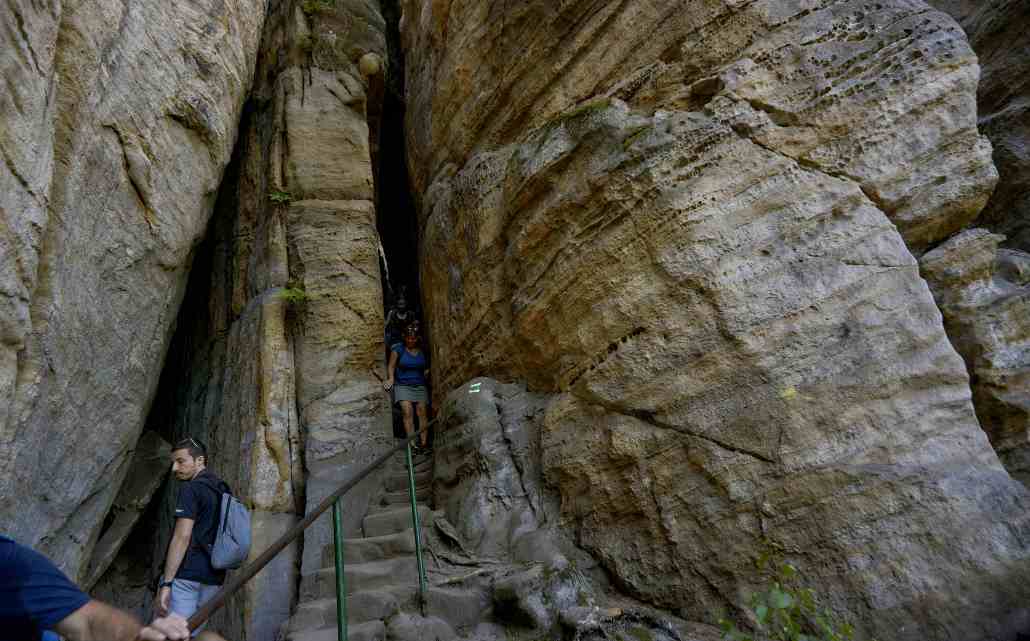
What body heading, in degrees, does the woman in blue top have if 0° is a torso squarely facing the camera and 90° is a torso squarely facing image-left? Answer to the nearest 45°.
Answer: approximately 0°

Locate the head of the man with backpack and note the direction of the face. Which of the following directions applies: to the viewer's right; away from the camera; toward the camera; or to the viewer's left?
to the viewer's left

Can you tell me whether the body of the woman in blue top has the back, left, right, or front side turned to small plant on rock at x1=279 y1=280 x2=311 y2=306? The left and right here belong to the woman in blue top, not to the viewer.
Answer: right

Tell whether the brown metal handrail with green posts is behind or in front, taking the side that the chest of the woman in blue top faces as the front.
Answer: in front

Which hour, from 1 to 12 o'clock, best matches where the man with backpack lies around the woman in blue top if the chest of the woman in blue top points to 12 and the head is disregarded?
The man with backpack is roughly at 1 o'clock from the woman in blue top.
